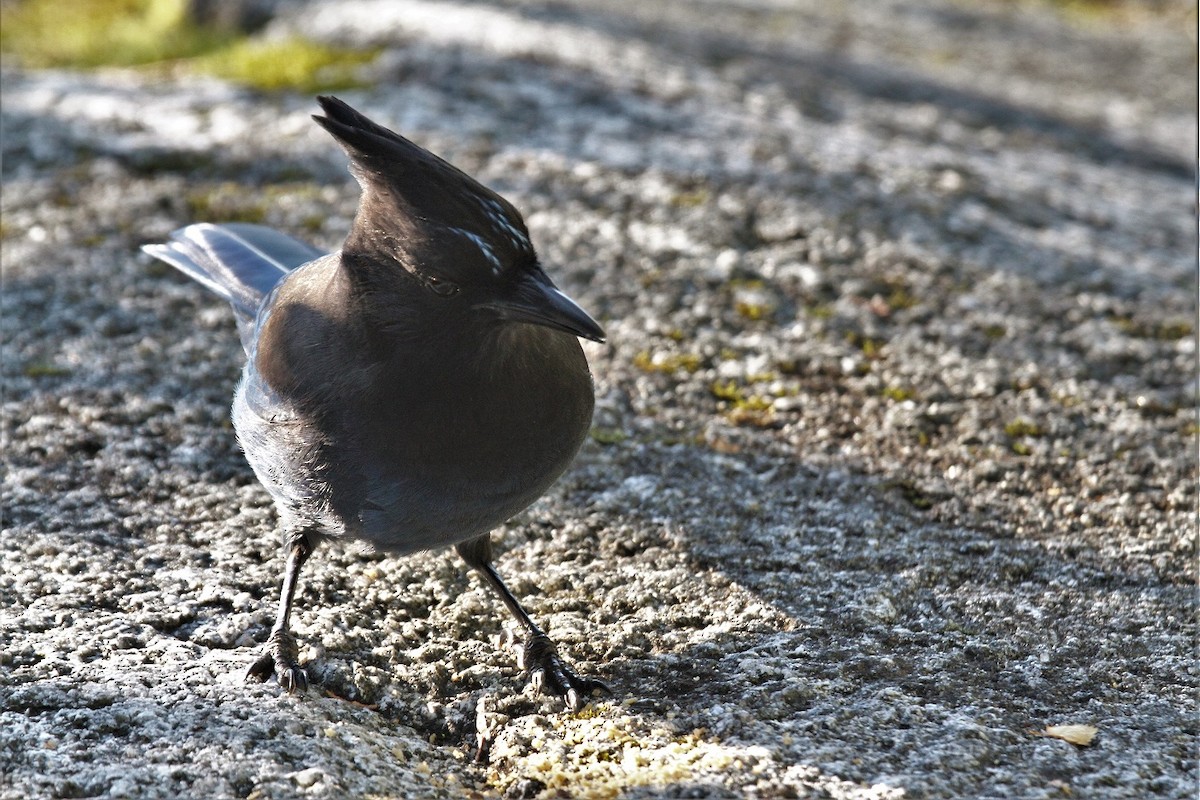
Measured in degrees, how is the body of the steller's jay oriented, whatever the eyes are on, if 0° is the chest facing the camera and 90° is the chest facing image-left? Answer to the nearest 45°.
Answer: approximately 315°
